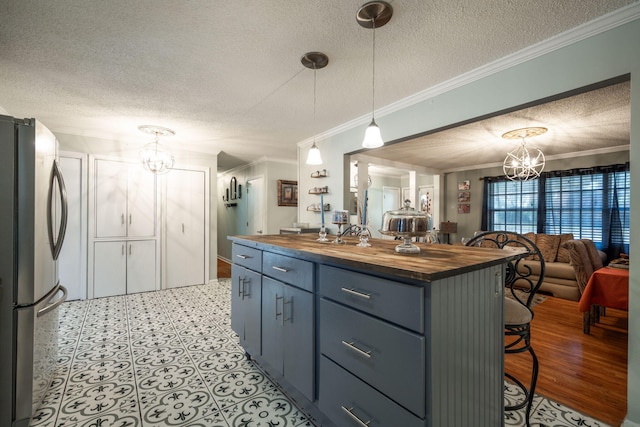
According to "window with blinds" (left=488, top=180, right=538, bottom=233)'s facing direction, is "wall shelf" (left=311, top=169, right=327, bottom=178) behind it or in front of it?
in front

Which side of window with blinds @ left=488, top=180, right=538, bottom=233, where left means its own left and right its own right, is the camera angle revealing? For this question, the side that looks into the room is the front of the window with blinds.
front

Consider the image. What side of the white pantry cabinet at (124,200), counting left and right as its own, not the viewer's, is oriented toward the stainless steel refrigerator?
front

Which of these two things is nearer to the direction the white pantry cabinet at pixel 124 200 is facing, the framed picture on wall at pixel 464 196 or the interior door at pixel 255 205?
the framed picture on wall

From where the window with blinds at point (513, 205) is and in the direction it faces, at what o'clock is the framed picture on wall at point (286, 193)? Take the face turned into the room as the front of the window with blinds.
The framed picture on wall is roughly at 2 o'clock from the window with blinds.

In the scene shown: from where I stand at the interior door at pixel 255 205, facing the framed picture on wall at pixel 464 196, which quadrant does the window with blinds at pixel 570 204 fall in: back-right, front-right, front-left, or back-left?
front-right

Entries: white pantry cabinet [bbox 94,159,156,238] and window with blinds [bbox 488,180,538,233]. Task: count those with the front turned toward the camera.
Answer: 2

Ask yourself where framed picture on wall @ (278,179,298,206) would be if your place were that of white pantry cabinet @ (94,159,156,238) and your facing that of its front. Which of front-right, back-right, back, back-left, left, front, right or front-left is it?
left

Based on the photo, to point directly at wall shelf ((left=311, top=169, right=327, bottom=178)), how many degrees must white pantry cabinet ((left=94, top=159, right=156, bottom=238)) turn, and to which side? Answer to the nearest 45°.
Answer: approximately 45° to its left

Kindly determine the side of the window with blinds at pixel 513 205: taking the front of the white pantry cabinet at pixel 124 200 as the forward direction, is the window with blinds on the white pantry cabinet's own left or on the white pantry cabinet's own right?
on the white pantry cabinet's own left

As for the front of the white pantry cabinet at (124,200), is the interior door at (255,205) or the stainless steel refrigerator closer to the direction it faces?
the stainless steel refrigerator

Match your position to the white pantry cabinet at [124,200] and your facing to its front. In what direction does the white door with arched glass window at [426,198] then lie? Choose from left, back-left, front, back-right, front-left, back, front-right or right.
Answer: left

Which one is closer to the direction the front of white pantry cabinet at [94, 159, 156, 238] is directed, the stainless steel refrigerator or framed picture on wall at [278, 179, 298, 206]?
the stainless steel refrigerator

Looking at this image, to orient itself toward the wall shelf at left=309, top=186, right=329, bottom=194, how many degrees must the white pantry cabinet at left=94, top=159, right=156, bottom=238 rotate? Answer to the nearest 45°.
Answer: approximately 45° to its left

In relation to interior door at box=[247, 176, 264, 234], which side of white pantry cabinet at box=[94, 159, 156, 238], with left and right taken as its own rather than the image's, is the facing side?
left

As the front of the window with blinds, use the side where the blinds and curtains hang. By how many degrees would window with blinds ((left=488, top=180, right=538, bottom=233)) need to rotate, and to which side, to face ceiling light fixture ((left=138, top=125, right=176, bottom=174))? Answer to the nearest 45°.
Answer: approximately 45° to its right
